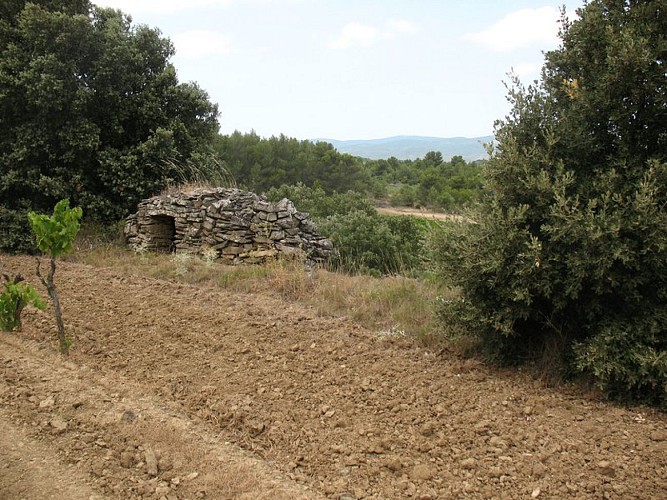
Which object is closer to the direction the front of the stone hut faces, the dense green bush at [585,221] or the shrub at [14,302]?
the shrub

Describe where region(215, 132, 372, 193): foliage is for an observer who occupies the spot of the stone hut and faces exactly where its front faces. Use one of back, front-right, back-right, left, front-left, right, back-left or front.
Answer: back-right

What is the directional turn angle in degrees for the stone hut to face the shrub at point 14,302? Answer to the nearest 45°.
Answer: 0° — it already faces it

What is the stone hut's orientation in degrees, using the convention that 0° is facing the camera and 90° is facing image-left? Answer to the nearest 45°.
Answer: approximately 45°

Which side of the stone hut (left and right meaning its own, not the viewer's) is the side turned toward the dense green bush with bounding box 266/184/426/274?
left

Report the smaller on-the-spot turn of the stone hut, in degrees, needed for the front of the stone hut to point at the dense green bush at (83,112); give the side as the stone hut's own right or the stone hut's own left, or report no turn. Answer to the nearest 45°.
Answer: approximately 90° to the stone hut's own right

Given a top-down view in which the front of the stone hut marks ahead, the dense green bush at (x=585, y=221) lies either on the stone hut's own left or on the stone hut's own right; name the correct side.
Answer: on the stone hut's own left

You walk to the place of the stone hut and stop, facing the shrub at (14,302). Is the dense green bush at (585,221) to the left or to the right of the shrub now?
left

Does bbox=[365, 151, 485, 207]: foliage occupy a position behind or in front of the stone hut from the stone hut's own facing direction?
behind
